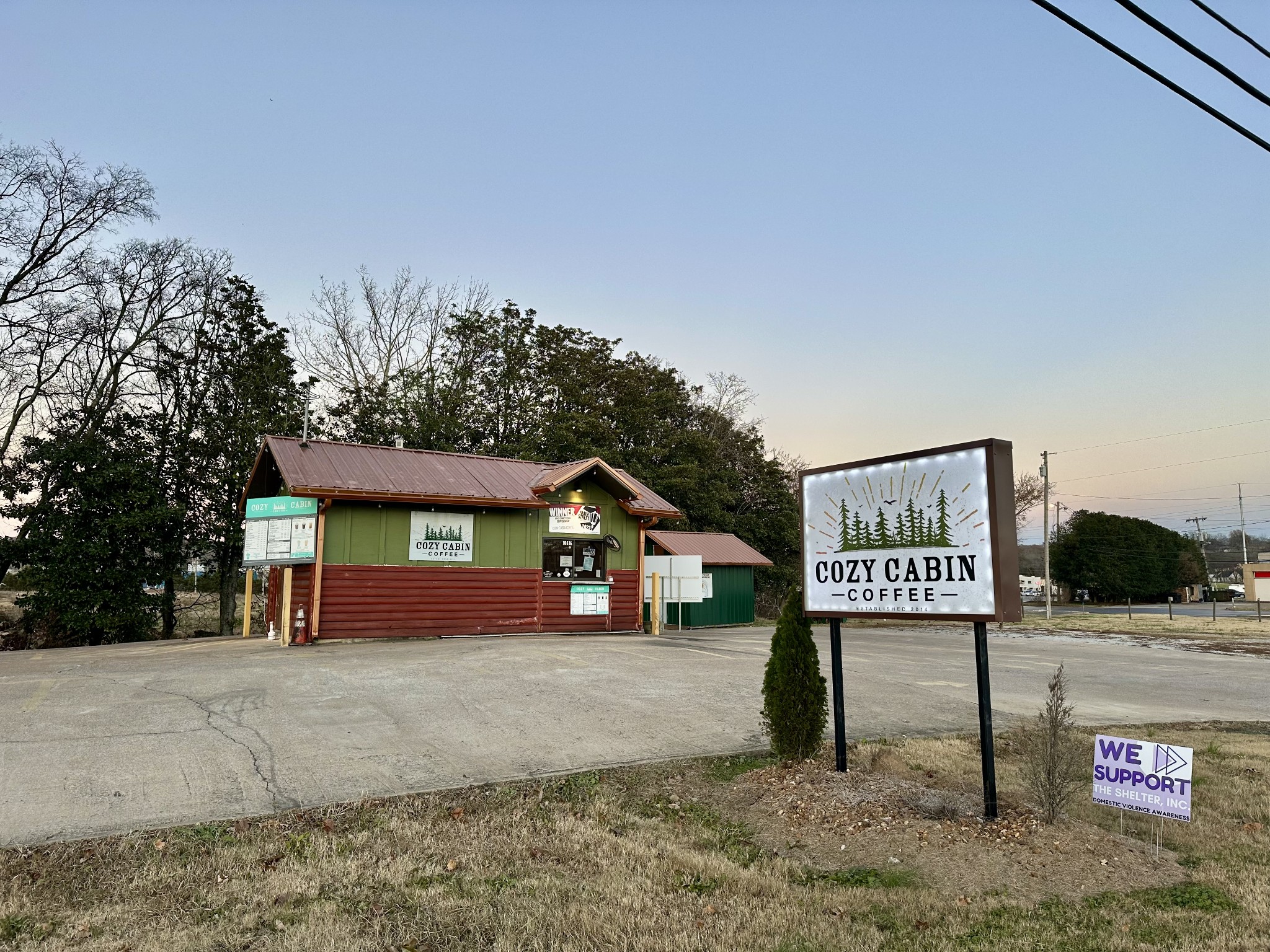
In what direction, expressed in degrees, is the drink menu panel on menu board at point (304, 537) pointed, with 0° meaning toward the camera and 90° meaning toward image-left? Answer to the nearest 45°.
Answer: approximately 0°

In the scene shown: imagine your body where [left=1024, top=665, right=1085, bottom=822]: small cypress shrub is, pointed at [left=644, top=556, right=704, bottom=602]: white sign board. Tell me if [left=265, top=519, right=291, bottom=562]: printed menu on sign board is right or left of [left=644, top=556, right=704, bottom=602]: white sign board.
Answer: left

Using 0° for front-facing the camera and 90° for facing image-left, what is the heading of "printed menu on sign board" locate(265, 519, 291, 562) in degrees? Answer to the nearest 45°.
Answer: approximately 0°

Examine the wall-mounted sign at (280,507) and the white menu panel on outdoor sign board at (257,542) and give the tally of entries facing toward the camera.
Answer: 2
